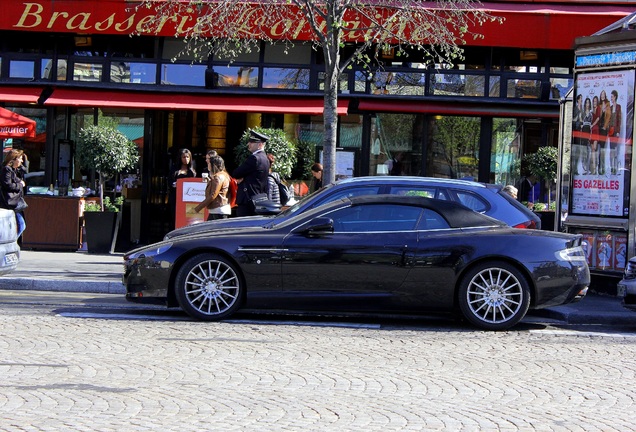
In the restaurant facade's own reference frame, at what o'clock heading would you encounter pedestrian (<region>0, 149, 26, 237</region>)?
The pedestrian is roughly at 2 o'clock from the restaurant facade.

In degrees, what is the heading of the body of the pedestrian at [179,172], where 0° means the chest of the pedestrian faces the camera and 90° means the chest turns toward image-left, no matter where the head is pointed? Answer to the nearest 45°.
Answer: approximately 0°

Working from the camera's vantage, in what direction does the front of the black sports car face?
facing to the left of the viewer

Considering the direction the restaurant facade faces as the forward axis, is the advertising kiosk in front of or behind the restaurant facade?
in front

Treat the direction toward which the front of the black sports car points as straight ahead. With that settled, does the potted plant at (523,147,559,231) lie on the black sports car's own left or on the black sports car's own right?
on the black sports car's own right

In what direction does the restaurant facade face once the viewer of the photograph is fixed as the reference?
facing the viewer

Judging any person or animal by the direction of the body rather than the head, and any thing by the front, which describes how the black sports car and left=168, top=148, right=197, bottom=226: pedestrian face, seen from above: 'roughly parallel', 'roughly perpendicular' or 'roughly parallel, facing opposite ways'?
roughly perpendicular

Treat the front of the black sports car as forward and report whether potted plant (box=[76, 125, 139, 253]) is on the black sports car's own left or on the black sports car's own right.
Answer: on the black sports car's own right
